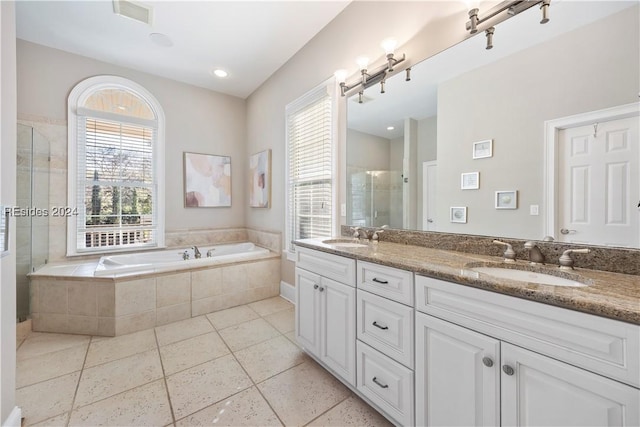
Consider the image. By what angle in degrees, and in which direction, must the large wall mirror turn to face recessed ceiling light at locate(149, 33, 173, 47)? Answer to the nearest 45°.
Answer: approximately 45° to its right

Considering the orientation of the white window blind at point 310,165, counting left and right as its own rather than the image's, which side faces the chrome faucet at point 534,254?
left

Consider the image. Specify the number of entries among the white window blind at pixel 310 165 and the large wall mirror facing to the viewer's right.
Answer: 0

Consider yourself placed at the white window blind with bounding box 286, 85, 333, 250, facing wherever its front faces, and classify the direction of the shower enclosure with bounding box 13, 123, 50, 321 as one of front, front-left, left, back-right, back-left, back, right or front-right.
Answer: front-right

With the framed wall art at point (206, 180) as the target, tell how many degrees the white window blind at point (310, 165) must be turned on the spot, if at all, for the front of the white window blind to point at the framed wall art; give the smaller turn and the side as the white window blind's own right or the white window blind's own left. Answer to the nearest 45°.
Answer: approximately 90° to the white window blind's own right

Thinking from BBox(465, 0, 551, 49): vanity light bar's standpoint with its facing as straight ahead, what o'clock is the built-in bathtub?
The built-in bathtub is roughly at 1 o'clock from the vanity light bar.

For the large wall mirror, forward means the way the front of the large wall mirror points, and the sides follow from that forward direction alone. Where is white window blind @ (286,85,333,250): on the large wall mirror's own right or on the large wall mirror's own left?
on the large wall mirror's own right

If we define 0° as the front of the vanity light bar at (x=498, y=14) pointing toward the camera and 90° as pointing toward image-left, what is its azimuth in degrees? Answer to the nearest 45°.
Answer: approximately 45°

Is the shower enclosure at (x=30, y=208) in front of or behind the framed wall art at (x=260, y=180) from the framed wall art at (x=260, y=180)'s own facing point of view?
in front

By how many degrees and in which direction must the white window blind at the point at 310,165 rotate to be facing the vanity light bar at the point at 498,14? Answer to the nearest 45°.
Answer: approximately 90° to its left

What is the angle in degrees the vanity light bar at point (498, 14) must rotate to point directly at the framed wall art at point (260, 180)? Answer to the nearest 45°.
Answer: approximately 45° to its right
